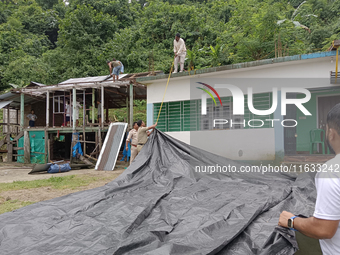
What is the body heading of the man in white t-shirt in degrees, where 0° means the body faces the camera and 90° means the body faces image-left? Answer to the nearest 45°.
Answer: approximately 135°

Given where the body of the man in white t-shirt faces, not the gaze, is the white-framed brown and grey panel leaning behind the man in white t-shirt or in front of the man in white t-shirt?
in front
